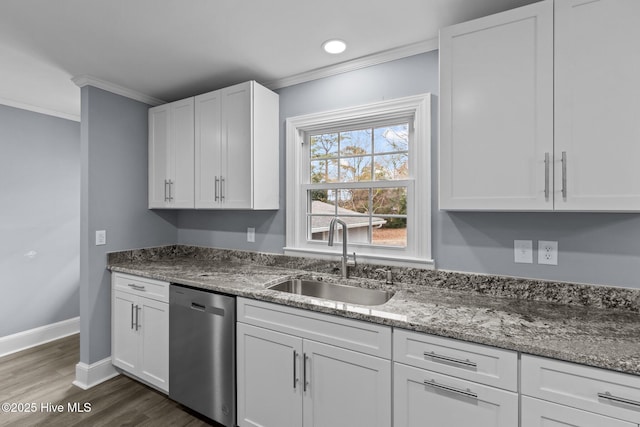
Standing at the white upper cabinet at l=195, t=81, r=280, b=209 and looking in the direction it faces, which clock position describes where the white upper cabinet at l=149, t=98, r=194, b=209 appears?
the white upper cabinet at l=149, t=98, r=194, b=209 is roughly at 3 o'clock from the white upper cabinet at l=195, t=81, r=280, b=209.

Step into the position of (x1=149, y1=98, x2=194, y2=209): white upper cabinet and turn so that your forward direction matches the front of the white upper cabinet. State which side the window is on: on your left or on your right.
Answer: on your left

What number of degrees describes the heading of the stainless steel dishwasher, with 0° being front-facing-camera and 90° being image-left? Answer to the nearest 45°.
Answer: approximately 45°

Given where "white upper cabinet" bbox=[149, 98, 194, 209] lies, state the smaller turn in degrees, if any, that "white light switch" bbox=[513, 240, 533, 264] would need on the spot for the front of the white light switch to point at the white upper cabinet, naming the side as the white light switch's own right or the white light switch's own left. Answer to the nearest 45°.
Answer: approximately 90° to the white light switch's own right

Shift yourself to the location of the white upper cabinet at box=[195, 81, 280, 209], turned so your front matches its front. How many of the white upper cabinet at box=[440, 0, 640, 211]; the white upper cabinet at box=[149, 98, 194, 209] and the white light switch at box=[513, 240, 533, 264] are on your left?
2

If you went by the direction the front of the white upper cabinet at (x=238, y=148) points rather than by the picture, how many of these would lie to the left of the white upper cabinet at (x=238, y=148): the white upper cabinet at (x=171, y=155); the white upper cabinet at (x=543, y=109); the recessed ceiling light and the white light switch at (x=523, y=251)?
3

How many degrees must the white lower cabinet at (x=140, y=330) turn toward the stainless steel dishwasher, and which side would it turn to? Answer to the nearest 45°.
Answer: approximately 90° to its left
